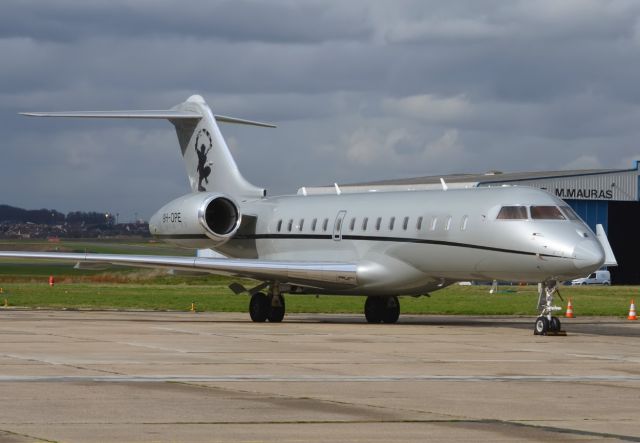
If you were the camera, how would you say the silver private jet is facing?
facing the viewer and to the right of the viewer
